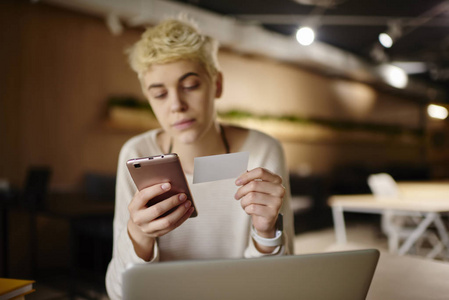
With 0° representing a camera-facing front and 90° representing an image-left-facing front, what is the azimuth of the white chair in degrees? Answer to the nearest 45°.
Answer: approximately 315°

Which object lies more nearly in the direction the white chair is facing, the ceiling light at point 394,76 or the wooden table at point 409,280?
the wooden table

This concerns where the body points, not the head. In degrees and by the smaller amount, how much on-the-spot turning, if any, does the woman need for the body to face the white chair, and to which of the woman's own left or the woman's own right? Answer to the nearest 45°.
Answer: approximately 135° to the woman's own left

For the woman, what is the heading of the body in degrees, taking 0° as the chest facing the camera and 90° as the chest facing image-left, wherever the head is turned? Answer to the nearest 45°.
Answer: approximately 0°

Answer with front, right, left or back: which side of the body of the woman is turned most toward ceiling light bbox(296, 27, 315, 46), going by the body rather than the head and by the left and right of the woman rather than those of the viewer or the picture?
back

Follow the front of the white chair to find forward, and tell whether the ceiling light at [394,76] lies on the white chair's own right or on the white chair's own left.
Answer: on the white chair's own left

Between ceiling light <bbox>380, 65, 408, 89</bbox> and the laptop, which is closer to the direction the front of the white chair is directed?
the laptop

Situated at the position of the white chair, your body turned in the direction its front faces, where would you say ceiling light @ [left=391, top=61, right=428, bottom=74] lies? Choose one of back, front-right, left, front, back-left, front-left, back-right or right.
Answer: back-left
